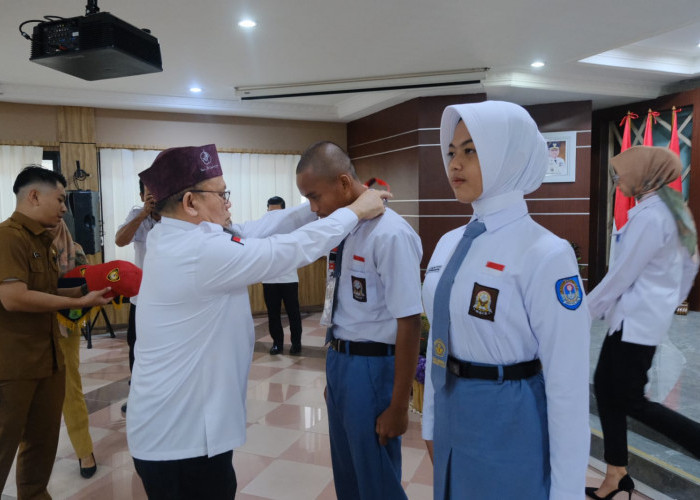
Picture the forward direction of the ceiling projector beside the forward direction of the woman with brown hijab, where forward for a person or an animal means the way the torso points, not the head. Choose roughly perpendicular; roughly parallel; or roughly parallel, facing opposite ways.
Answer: roughly perpendicular

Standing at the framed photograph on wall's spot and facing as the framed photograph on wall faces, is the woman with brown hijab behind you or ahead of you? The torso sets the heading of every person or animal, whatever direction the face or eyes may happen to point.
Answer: ahead

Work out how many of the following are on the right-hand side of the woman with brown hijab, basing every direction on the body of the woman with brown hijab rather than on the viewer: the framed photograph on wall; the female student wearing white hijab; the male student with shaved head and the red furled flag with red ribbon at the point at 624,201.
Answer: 2

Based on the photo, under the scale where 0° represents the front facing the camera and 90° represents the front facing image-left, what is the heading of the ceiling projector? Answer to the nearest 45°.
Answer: approximately 225°

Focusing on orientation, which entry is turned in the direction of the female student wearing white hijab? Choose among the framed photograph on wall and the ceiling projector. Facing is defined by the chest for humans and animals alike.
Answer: the framed photograph on wall

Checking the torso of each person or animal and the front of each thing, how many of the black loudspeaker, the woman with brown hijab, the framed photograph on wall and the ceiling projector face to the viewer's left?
1

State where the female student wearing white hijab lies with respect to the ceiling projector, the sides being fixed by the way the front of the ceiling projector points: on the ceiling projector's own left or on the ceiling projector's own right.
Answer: on the ceiling projector's own right

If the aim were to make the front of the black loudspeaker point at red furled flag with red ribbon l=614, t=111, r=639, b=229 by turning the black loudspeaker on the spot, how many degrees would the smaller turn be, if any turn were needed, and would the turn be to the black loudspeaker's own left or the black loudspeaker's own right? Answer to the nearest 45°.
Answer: approximately 45° to the black loudspeaker's own left

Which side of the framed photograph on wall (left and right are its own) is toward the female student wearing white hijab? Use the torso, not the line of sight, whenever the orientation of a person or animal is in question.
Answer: front

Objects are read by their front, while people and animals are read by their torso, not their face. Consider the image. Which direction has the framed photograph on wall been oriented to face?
toward the camera

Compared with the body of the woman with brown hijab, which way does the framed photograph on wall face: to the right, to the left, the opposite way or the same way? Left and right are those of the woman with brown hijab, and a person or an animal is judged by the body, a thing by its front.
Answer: to the left

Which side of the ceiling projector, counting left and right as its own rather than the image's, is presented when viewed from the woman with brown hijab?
right

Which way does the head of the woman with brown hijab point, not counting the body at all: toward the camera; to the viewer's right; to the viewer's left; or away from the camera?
to the viewer's left

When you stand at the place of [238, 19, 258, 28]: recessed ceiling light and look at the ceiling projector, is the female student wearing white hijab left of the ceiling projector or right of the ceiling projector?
left
